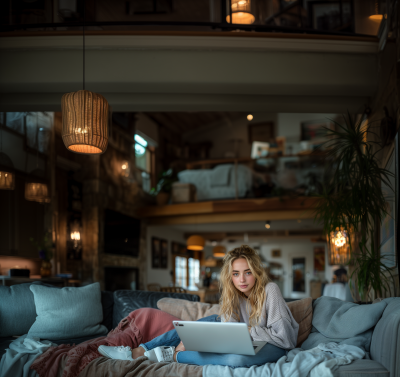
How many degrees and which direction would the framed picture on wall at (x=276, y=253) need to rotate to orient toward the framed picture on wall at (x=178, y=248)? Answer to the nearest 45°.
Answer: approximately 45° to its right

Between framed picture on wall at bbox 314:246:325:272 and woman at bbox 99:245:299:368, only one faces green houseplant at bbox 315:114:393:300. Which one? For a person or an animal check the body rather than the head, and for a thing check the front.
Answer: the framed picture on wall

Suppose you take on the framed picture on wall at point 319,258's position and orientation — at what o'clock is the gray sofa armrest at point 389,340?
The gray sofa armrest is roughly at 12 o'clock from the framed picture on wall.

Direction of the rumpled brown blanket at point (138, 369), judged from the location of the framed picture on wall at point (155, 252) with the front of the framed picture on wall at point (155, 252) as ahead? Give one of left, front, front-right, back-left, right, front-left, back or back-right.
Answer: front-right

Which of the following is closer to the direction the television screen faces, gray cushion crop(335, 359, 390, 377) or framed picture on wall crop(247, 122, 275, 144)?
the gray cushion

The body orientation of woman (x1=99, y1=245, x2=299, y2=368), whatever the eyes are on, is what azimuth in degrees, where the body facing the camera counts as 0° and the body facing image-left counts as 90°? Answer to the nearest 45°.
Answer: approximately 45°

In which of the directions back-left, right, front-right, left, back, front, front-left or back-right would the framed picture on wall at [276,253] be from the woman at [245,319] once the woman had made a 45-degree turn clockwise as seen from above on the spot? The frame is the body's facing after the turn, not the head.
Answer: right

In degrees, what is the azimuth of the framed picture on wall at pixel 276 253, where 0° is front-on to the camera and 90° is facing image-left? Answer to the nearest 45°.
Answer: approximately 0°

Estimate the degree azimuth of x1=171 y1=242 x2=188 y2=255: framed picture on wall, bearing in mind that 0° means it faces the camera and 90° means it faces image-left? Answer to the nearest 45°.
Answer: approximately 0°

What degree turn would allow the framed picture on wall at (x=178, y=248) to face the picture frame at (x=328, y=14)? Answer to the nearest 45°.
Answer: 0° — it already faces it
